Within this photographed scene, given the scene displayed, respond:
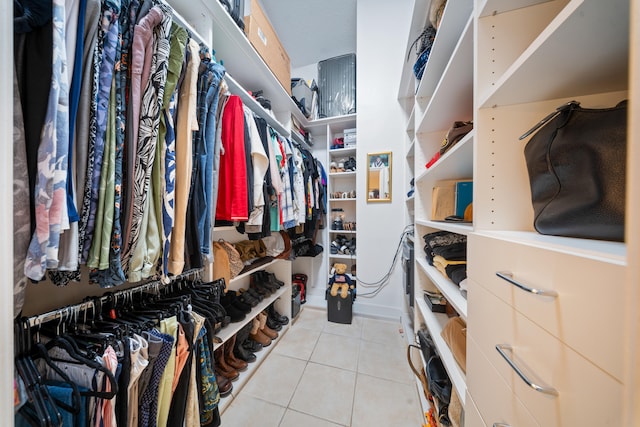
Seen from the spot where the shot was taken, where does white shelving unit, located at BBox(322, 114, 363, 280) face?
facing the viewer

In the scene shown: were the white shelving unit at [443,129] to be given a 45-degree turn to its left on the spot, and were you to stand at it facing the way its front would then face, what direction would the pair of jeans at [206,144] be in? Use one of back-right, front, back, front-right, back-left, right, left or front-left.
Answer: front

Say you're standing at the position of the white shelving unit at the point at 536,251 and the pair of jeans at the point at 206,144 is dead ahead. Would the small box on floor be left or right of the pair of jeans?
right

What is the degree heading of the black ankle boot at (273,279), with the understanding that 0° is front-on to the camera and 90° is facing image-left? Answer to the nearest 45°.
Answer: approximately 270°

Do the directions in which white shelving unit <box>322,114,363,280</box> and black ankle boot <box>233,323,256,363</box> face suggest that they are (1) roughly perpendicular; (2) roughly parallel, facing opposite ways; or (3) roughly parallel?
roughly perpendicular

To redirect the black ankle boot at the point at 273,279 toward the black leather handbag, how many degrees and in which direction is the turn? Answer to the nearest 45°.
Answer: approximately 90° to its right

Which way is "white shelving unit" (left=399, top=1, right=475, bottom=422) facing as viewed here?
to the viewer's left

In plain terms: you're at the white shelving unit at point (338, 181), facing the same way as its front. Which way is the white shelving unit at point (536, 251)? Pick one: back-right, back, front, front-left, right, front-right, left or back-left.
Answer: front

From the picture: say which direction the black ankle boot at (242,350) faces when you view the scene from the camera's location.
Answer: facing the viewer and to the right of the viewer

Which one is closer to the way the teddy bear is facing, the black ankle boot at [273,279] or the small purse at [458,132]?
the small purse

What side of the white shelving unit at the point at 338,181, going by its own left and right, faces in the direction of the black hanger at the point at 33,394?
front

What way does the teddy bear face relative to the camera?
toward the camera
